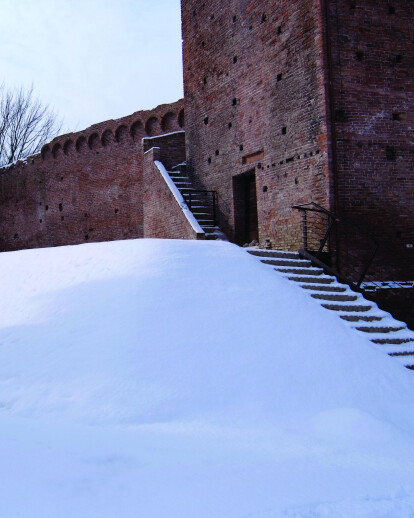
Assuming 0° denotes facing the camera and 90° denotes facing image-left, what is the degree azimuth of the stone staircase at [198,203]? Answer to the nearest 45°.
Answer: approximately 315°
